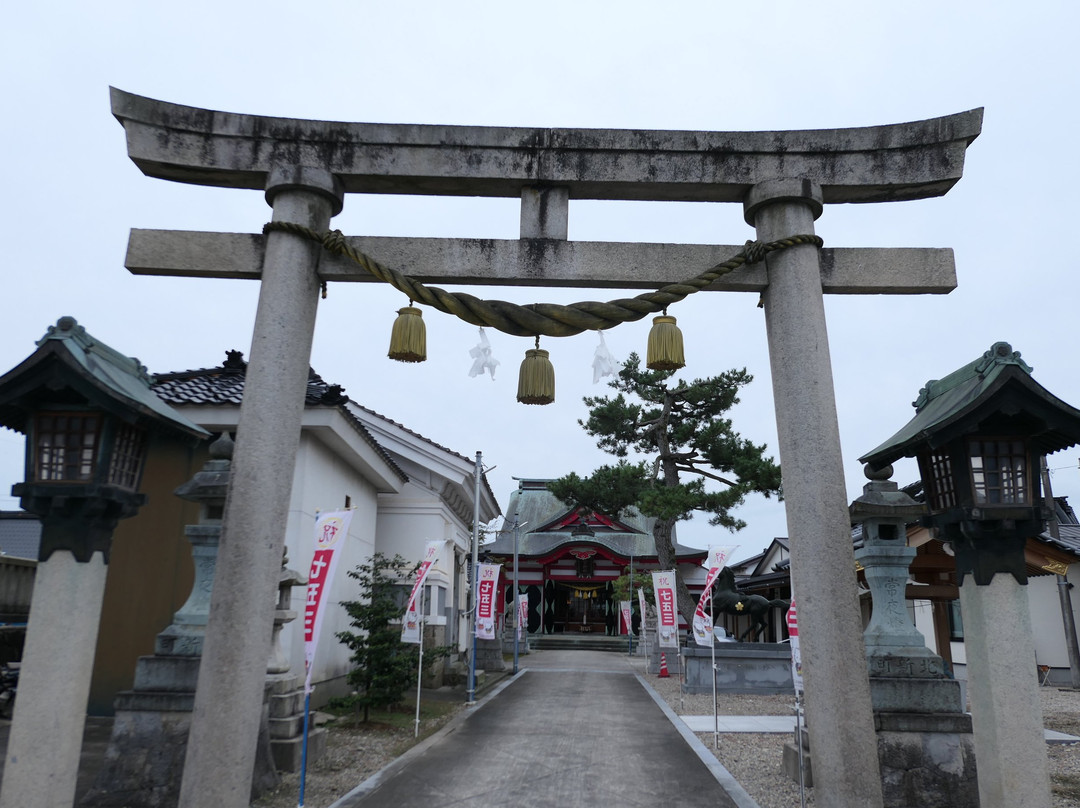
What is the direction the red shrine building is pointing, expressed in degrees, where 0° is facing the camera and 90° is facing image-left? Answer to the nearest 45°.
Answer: approximately 0°

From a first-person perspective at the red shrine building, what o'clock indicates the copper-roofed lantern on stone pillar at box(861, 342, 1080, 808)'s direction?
The copper-roofed lantern on stone pillar is roughly at 12 o'clock from the red shrine building.

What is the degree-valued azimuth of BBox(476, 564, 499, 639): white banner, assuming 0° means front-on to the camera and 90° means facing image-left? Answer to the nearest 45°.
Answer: approximately 0°

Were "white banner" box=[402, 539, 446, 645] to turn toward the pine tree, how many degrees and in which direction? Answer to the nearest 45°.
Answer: approximately 135° to its left
